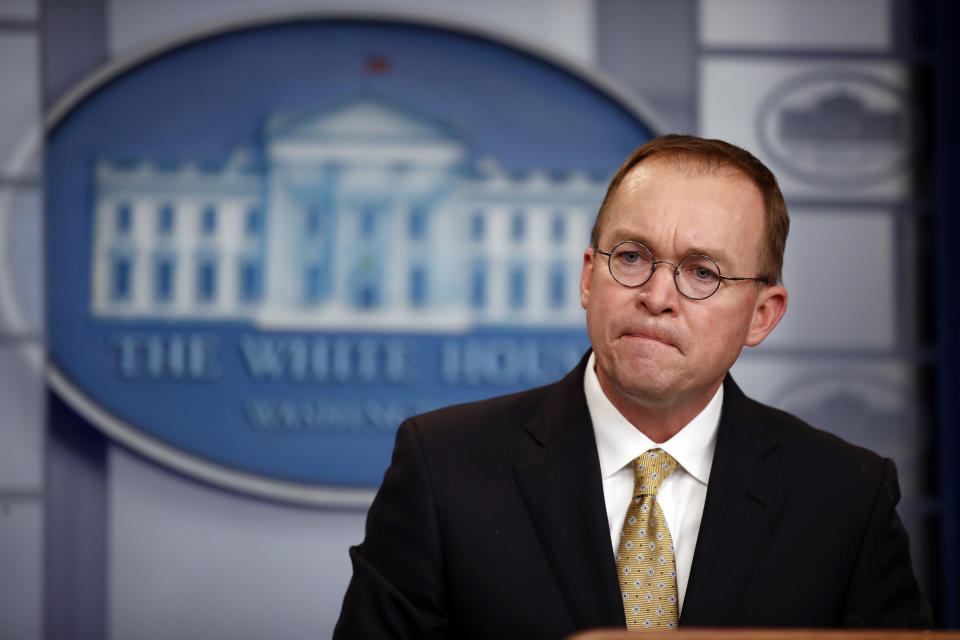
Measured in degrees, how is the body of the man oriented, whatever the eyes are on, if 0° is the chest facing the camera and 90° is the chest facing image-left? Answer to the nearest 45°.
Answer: approximately 0°
